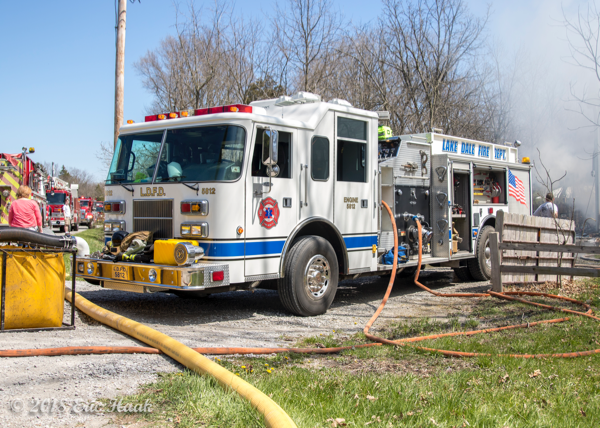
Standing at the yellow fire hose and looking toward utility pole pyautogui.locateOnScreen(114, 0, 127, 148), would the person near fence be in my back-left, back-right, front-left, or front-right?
front-right

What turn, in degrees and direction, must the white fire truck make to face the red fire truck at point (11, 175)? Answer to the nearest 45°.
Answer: approximately 90° to its right

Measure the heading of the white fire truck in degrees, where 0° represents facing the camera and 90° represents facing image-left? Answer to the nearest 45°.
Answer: approximately 45°

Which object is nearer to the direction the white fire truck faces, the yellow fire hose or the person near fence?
the yellow fire hose
